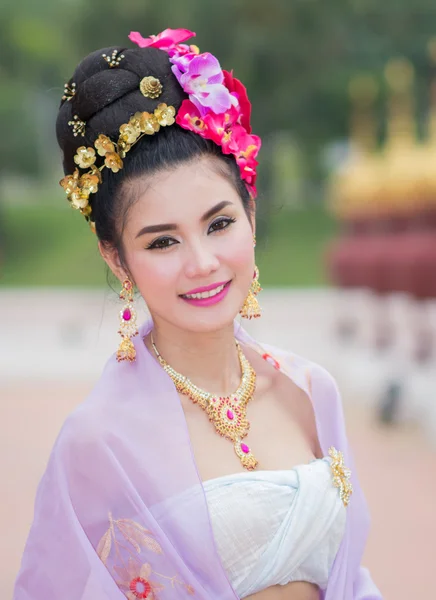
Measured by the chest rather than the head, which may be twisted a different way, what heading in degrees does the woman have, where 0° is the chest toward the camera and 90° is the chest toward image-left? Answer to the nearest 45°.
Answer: approximately 315°

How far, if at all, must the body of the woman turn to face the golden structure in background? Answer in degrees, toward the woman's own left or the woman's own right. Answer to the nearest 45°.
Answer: approximately 135° to the woman's own left
